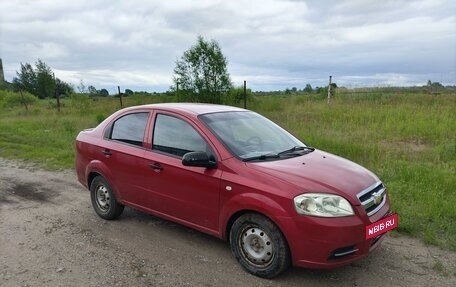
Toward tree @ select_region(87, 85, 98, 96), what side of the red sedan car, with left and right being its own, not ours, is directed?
back

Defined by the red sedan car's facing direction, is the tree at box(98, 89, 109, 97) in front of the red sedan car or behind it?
behind

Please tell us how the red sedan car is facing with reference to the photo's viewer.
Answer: facing the viewer and to the right of the viewer

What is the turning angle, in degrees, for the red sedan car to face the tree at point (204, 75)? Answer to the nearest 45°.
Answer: approximately 135° to its left
